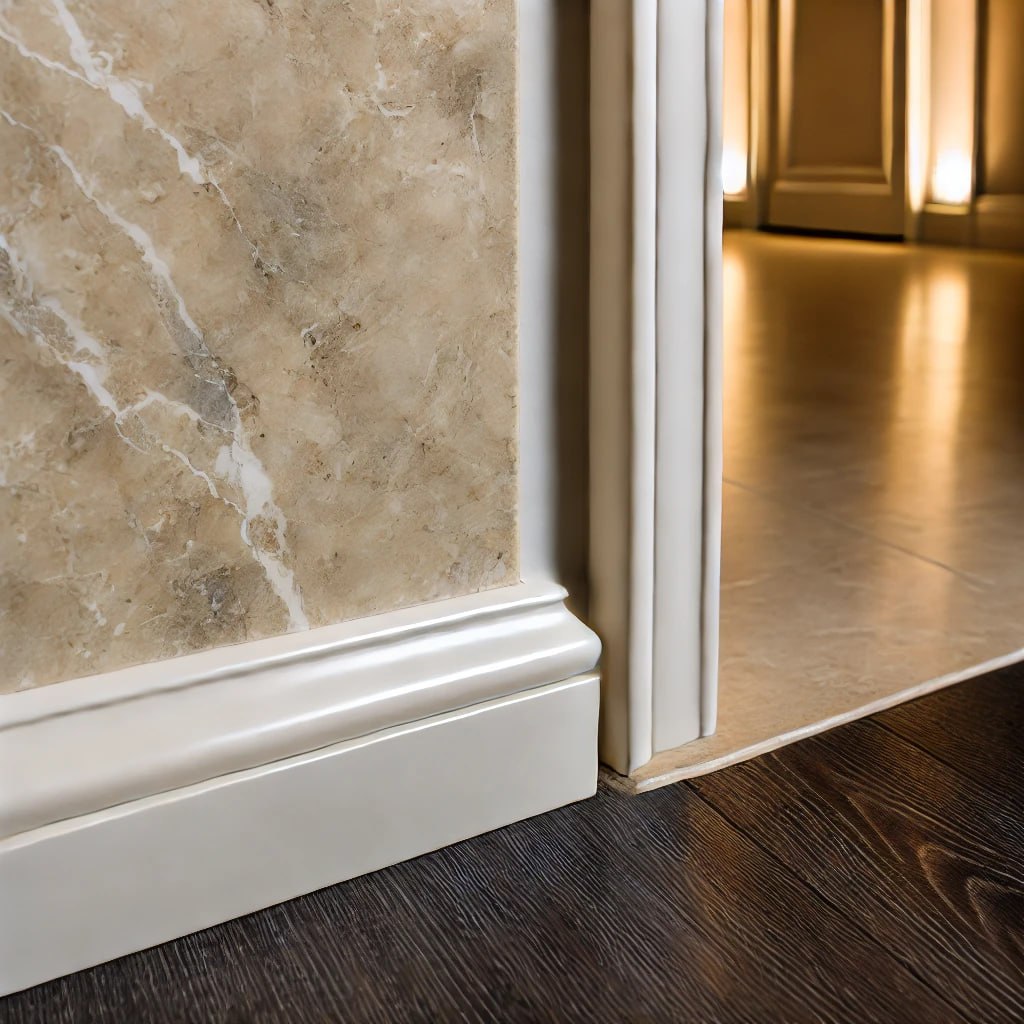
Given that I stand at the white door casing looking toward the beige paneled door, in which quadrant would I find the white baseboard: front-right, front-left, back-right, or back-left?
back-left

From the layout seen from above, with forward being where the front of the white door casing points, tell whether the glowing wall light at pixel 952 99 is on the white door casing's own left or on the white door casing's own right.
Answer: on the white door casing's own left

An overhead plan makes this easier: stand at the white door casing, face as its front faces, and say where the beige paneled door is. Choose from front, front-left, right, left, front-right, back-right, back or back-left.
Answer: back-left
